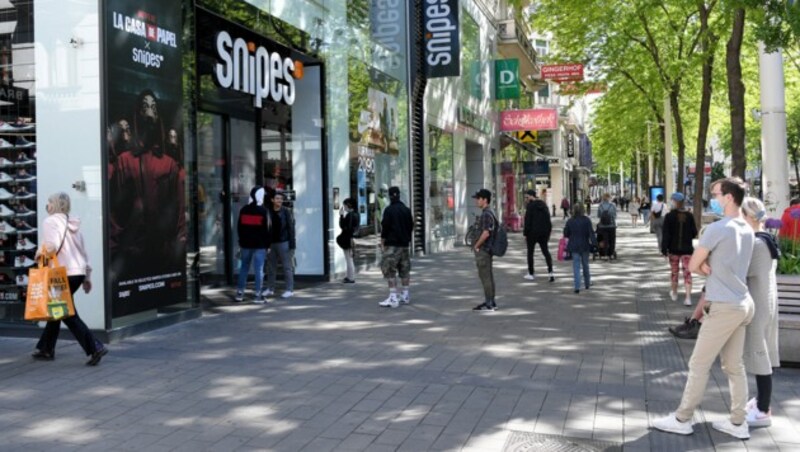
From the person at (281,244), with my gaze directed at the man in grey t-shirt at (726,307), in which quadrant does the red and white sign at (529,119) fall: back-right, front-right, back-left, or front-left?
back-left

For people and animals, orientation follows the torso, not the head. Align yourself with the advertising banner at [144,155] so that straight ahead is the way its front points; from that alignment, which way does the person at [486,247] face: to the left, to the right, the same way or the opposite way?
the opposite way

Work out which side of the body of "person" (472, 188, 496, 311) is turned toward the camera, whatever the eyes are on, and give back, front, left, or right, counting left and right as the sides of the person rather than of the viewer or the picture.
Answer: left

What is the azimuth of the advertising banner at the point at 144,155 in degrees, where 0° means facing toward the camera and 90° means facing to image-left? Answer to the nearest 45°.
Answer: approximately 315°

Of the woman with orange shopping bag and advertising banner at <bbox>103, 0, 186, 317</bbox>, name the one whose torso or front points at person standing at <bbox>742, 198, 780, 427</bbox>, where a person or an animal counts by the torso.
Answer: the advertising banner

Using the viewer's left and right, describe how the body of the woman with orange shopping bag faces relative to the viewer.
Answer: facing to the left of the viewer

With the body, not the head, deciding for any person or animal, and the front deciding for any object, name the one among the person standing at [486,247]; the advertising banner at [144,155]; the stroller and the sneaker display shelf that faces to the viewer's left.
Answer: the person standing

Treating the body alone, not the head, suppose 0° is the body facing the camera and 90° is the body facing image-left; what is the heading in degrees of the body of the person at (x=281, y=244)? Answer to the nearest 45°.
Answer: approximately 45°

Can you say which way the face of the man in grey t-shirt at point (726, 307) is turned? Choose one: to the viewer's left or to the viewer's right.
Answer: to the viewer's left

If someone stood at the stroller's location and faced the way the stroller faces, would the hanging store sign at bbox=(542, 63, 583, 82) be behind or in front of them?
behind

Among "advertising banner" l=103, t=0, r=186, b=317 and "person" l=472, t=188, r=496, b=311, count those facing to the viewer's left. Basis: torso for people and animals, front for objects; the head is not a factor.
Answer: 1
